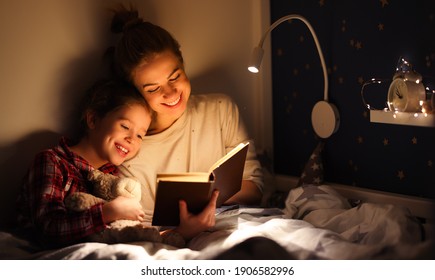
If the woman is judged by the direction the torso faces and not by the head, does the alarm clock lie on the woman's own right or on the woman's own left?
on the woman's own left

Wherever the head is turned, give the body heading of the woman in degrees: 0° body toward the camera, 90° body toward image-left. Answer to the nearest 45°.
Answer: approximately 0°

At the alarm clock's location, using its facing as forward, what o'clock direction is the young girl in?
The young girl is roughly at 1 o'clock from the alarm clock.

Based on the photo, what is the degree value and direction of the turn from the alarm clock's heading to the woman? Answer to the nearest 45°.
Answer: approximately 45° to its right

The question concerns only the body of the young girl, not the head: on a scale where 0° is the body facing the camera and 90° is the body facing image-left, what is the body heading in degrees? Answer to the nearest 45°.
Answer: approximately 315°

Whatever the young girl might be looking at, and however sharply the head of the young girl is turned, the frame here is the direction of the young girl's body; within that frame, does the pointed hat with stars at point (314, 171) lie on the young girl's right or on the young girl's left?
on the young girl's left
